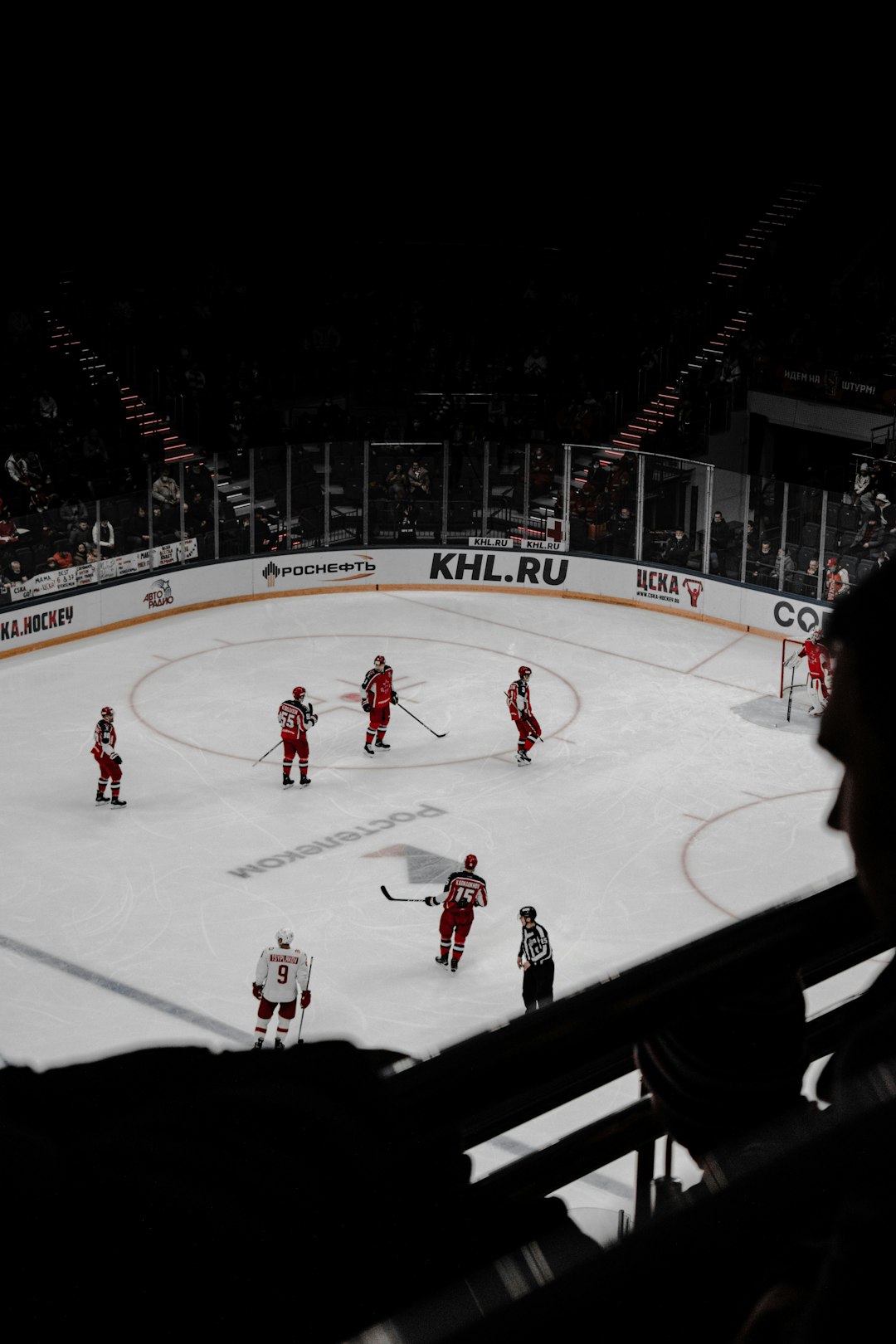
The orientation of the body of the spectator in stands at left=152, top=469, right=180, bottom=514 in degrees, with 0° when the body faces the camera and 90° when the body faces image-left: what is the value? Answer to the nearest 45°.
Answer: approximately 315°

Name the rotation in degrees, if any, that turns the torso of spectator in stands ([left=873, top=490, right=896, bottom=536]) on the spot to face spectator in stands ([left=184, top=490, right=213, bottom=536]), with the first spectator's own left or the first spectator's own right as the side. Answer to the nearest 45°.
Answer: approximately 45° to the first spectator's own right

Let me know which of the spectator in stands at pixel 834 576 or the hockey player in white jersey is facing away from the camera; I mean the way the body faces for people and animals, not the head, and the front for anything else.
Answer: the hockey player in white jersey

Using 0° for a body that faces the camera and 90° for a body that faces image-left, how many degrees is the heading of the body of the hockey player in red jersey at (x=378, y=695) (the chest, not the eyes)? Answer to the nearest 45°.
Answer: approximately 315°

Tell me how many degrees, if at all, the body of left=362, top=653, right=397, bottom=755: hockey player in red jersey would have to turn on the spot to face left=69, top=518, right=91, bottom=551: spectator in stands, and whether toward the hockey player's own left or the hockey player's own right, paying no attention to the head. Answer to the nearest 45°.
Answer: approximately 180°

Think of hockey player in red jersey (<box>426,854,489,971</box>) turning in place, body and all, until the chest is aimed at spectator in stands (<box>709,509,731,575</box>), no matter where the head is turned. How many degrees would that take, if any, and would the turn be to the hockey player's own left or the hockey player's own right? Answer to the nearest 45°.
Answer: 0° — they already face them

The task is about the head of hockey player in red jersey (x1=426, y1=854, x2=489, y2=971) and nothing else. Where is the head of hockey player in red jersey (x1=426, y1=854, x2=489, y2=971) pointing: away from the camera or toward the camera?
away from the camera

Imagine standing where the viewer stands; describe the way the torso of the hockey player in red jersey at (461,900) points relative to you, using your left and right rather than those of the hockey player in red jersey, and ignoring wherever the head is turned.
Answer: facing away from the viewer

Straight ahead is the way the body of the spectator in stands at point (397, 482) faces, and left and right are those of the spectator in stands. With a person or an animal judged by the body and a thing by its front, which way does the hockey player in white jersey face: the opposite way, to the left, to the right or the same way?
the opposite way

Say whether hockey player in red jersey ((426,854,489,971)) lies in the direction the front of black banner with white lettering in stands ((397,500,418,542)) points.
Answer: yes
